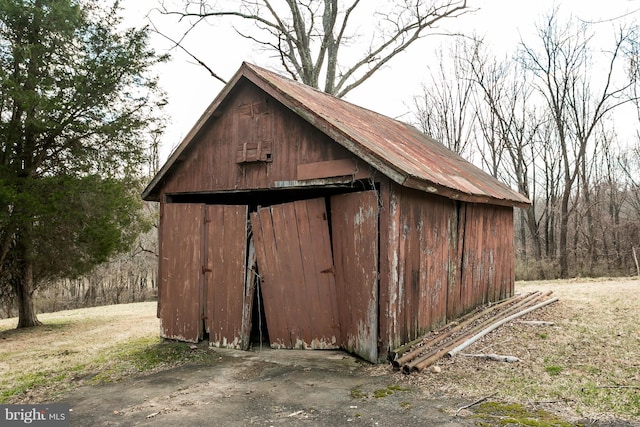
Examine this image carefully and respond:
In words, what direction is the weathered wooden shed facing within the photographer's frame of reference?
facing the viewer and to the left of the viewer

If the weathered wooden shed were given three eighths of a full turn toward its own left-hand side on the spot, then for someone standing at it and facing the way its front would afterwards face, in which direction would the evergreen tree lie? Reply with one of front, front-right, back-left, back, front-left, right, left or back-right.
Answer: back-left

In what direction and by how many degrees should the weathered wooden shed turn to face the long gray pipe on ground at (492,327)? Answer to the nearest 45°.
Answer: approximately 135° to its left

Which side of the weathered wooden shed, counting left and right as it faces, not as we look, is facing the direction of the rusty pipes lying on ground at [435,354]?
left

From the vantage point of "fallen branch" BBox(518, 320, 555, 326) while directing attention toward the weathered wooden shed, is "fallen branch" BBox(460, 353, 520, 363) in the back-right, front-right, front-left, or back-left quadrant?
front-left

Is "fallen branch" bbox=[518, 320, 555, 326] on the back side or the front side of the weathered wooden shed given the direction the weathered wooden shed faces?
on the back side
